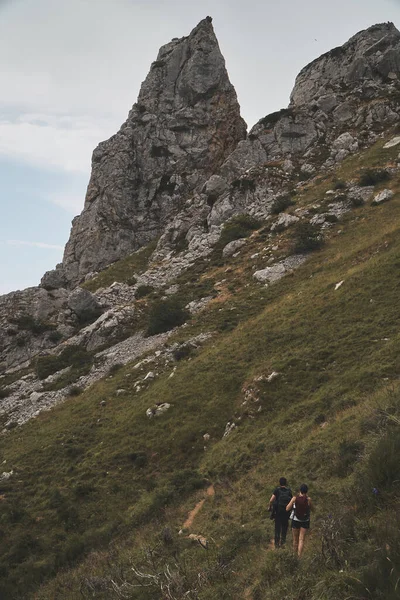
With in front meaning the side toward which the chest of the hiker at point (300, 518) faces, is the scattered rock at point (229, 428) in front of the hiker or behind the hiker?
in front

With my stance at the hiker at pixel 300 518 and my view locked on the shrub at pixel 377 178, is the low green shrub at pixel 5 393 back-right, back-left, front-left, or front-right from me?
front-left

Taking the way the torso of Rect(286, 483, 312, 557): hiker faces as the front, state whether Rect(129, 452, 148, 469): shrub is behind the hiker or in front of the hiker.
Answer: in front

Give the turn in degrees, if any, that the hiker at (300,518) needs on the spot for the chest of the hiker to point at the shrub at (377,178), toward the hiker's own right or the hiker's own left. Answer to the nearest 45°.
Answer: approximately 45° to the hiker's own right

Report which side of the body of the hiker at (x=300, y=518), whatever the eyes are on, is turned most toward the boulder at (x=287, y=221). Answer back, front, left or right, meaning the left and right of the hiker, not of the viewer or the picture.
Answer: front

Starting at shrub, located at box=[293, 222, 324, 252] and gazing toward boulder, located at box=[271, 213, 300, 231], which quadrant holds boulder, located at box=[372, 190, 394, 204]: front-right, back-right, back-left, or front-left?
front-right

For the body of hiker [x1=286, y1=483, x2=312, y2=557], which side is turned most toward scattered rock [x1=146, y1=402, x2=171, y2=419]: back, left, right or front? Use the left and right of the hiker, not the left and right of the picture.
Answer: front

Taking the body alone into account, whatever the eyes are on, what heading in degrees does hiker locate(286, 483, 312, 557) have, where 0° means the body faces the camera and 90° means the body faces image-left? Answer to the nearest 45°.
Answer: approximately 180°
